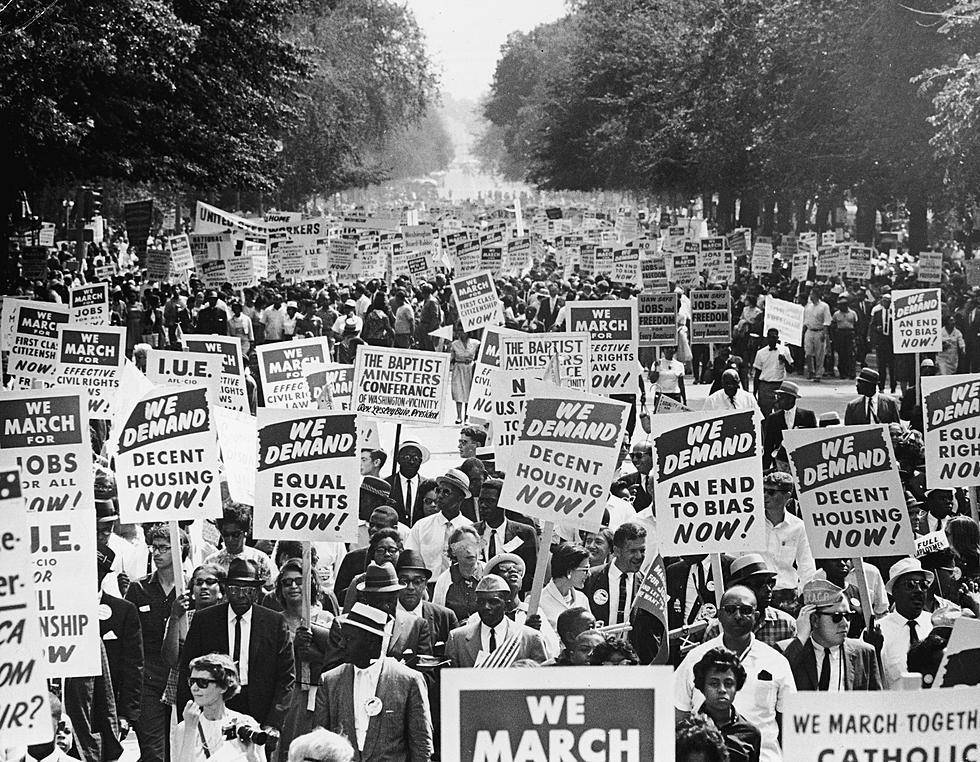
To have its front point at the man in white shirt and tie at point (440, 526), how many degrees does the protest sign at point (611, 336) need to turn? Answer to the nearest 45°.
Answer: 0° — it already faces them

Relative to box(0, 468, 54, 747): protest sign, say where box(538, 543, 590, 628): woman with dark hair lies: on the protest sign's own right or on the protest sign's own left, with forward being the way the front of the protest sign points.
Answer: on the protest sign's own left

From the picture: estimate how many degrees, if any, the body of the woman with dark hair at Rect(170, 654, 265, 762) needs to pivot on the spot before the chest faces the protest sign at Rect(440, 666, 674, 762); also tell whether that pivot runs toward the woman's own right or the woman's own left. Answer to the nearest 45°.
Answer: approximately 90° to the woman's own left

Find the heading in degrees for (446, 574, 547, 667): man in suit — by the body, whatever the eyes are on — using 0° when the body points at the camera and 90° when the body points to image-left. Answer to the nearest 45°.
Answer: approximately 0°

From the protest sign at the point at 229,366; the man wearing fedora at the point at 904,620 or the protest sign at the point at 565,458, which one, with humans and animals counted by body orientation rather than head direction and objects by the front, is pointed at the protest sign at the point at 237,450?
the protest sign at the point at 229,366

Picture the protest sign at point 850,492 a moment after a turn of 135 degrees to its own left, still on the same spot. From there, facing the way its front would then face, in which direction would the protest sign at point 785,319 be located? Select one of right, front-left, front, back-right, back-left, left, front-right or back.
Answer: front-left

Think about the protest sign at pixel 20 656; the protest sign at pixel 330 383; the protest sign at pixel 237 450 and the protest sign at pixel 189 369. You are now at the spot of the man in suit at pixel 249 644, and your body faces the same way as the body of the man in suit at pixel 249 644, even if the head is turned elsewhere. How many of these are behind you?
3

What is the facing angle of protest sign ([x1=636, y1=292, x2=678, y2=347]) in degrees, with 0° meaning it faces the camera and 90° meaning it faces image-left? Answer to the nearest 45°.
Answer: approximately 0°
